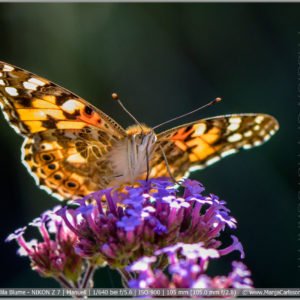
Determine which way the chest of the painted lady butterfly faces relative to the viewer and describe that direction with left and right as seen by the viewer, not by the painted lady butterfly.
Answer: facing the viewer and to the right of the viewer
